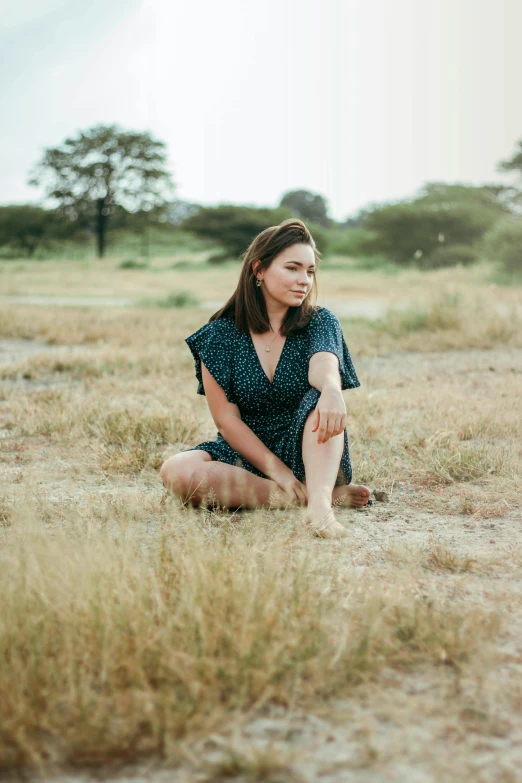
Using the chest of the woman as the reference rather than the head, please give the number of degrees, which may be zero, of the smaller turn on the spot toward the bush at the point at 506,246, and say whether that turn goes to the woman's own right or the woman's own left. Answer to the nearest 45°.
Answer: approximately 180°

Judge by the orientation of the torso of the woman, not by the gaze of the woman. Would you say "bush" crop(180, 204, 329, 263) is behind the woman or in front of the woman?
behind

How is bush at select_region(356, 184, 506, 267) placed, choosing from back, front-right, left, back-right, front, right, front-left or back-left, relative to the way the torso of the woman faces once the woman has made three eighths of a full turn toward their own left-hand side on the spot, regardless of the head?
front-left

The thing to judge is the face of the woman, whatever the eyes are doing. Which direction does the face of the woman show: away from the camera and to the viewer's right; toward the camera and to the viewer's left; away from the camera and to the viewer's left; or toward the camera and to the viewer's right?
toward the camera and to the viewer's right

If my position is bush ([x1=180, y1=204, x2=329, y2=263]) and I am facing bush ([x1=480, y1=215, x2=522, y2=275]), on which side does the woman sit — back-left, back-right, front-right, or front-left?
front-right

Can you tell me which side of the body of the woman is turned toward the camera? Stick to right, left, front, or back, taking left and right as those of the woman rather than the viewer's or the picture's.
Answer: front

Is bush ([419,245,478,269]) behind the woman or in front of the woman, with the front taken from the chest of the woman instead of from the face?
behind

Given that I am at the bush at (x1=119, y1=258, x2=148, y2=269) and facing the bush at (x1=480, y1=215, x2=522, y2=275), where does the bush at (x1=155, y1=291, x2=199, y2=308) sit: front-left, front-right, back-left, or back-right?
front-right

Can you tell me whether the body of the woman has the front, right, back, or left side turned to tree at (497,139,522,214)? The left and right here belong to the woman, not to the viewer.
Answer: back

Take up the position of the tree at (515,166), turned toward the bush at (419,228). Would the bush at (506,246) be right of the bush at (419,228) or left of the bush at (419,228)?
left

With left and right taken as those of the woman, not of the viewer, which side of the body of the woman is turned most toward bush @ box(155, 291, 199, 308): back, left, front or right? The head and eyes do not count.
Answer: back

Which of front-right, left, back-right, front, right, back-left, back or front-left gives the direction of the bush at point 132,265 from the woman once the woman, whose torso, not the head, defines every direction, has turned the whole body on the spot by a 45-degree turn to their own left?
back-left
